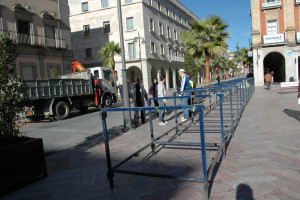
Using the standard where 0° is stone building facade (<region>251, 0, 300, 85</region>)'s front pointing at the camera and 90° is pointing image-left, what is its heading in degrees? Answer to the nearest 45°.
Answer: approximately 0°

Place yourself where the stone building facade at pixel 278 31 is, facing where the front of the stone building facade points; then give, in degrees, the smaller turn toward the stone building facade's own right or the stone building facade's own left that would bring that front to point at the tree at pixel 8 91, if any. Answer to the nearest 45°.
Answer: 0° — it already faces it

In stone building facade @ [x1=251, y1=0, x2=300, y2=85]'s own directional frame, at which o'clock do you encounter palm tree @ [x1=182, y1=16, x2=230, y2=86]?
The palm tree is roughly at 1 o'clock from the stone building facade.
